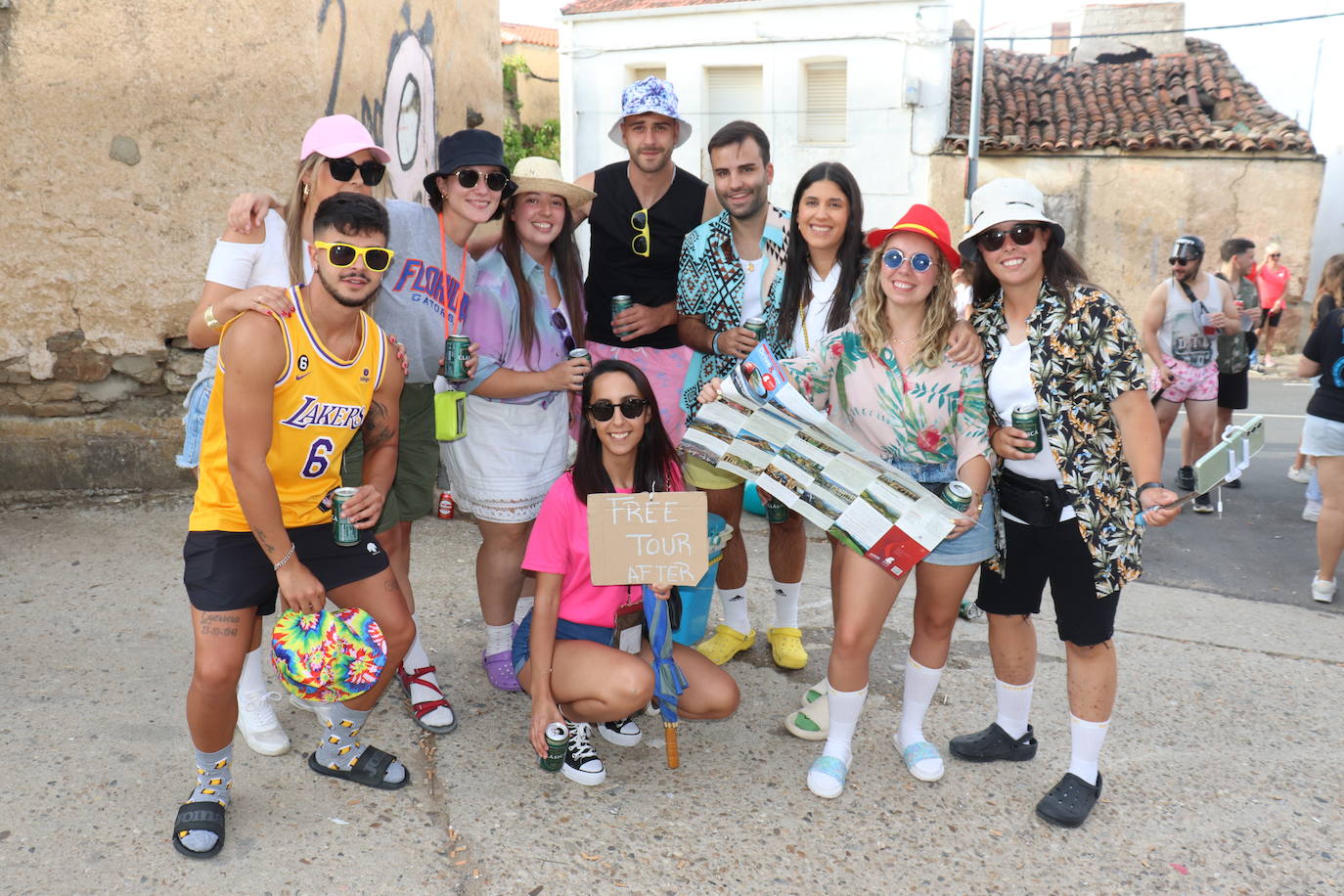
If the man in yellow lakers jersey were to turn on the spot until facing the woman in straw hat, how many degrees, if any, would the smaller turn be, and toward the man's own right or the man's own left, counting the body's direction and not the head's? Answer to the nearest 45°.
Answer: approximately 90° to the man's own left

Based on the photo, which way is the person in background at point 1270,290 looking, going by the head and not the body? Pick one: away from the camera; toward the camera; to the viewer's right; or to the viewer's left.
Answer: toward the camera

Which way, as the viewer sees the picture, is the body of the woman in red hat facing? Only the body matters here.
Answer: toward the camera

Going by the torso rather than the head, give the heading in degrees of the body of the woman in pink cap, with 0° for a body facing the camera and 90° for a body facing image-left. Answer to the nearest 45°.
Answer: approximately 315°

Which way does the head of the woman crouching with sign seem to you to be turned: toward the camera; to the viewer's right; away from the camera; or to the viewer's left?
toward the camera

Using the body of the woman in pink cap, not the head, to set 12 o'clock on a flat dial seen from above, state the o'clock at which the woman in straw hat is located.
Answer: The woman in straw hat is roughly at 10 o'clock from the woman in pink cap.

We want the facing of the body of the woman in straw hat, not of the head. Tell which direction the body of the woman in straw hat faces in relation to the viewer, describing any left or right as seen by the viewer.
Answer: facing the viewer and to the right of the viewer

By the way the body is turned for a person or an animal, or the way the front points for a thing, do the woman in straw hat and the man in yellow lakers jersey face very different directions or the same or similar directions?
same or similar directions

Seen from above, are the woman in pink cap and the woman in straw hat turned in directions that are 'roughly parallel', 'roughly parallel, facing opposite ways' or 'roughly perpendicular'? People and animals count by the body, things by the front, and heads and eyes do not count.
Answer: roughly parallel

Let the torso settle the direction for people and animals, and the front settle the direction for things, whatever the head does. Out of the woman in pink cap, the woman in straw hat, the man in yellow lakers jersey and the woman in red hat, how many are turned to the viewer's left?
0

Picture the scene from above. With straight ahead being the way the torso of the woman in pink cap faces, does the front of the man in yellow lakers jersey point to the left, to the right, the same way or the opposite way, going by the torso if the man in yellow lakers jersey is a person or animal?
the same way

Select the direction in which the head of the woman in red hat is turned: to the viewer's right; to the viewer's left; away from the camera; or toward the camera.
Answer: toward the camera

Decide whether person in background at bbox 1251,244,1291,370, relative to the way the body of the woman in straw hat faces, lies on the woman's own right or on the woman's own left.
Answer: on the woman's own left

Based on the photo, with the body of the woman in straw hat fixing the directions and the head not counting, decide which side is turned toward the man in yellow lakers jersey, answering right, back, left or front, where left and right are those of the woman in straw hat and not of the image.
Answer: right

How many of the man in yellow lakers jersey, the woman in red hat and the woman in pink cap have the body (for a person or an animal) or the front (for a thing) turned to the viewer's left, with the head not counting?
0

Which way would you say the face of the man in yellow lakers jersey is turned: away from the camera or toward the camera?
toward the camera
